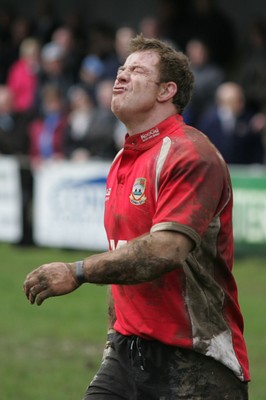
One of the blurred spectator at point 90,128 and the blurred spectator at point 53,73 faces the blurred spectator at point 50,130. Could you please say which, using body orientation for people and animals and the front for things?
the blurred spectator at point 53,73

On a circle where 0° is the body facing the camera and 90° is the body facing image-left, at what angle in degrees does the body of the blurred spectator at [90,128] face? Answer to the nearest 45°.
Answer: approximately 0°

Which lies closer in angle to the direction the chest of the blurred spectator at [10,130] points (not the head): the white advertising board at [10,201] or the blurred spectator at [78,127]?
the white advertising board

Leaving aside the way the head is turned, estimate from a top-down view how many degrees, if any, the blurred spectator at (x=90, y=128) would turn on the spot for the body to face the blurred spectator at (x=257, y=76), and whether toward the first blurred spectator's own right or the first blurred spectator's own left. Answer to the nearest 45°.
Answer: approximately 90° to the first blurred spectator's own left

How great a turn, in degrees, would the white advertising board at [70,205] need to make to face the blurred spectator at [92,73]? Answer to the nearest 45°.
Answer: approximately 180°

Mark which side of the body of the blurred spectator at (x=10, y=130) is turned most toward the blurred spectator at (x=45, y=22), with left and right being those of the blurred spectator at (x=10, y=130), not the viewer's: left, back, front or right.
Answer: back

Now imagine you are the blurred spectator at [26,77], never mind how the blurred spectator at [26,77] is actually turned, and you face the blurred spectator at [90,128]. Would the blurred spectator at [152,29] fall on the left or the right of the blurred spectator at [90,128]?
left

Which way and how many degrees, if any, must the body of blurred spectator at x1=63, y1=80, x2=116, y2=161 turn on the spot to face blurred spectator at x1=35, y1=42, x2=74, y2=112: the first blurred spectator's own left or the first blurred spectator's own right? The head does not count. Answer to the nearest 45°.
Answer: approximately 180°
